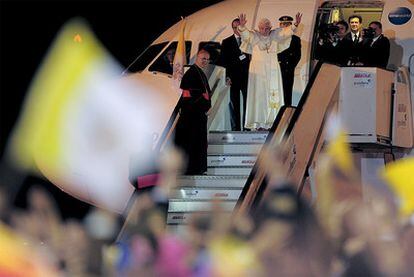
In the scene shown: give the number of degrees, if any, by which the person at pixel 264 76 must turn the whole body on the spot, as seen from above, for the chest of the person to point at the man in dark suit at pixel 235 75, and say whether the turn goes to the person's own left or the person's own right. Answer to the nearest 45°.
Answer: approximately 90° to the person's own right

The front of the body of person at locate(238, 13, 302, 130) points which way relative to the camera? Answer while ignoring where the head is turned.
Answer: toward the camera

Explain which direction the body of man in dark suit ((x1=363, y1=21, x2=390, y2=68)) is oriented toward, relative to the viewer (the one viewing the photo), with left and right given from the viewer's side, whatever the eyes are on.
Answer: facing the viewer and to the left of the viewer

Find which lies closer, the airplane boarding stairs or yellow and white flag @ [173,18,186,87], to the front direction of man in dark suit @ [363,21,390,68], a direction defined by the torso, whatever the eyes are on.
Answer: the airplane boarding stairs

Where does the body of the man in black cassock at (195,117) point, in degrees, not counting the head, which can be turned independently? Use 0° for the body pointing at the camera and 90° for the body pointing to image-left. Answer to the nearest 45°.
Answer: approximately 315°

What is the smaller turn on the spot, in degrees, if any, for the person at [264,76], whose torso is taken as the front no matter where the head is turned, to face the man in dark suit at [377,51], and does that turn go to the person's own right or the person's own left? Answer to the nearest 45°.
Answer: approximately 90° to the person's own left

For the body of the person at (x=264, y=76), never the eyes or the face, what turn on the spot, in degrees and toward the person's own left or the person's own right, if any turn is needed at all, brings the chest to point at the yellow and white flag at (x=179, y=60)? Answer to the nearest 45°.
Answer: approximately 90° to the person's own right

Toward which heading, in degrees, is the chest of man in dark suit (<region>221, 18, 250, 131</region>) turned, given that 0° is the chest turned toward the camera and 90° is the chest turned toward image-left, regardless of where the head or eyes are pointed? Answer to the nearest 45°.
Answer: approximately 315°

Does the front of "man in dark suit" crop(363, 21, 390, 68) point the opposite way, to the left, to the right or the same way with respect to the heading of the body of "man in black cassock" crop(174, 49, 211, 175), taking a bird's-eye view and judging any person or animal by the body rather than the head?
to the right
